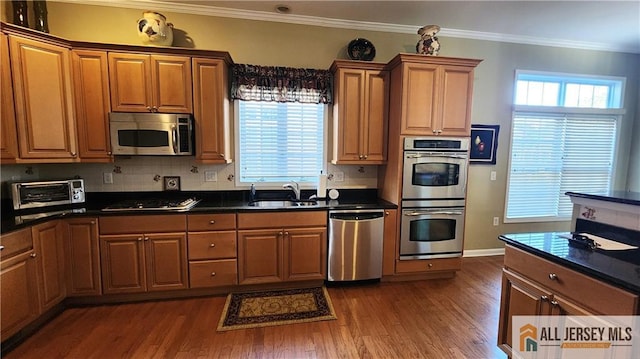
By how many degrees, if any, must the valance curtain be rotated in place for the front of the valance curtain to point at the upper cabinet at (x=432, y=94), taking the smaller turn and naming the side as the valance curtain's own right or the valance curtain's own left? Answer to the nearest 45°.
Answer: approximately 90° to the valance curtain's own left

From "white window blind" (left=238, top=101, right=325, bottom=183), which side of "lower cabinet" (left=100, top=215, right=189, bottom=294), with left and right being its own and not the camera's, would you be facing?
left

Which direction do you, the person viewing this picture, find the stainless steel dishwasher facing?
facing the viewer

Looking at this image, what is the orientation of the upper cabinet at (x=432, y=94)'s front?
toward the camera

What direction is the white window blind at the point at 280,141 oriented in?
toward the camera

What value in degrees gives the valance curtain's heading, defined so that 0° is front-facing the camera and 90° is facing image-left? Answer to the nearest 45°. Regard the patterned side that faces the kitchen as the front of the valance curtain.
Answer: approximately 0°

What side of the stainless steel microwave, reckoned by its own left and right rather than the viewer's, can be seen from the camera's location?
front

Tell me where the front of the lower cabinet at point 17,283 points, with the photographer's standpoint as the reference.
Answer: facing the viewer and to the right of the viewer
